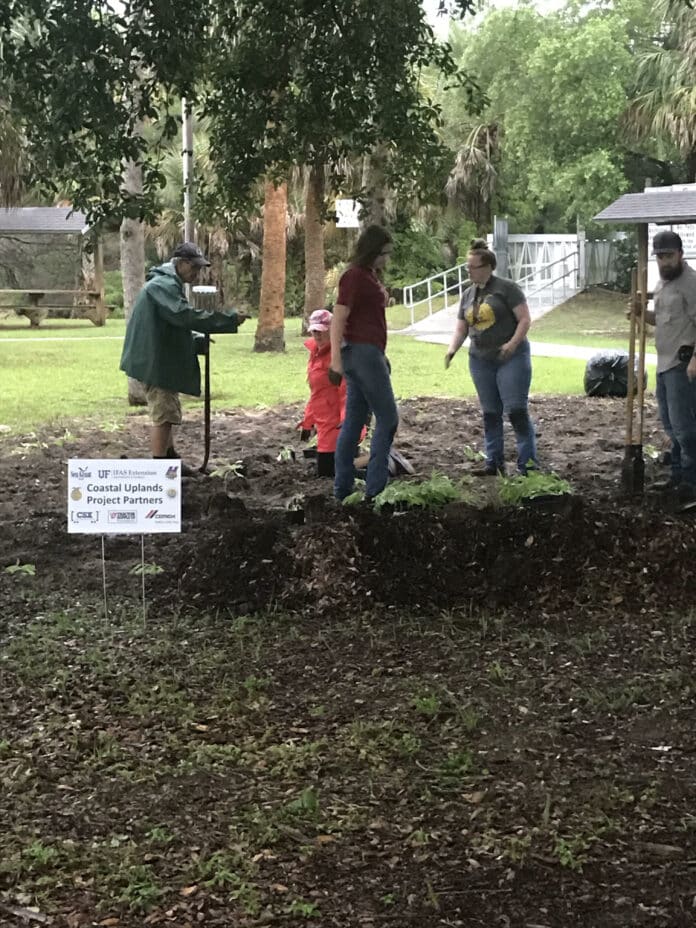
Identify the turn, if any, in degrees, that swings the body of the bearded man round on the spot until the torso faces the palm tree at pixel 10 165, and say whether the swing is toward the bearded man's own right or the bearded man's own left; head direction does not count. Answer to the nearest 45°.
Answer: approximately 90° to the bearded man's own right

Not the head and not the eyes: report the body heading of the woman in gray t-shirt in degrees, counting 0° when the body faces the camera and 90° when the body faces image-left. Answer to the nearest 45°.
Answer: approximately 45°

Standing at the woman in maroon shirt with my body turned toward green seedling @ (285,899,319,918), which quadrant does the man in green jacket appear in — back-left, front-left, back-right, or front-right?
back-right

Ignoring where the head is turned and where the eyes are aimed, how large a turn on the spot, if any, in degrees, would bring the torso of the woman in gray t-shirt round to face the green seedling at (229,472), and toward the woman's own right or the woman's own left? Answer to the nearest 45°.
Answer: approximately 45° to the woman's own right

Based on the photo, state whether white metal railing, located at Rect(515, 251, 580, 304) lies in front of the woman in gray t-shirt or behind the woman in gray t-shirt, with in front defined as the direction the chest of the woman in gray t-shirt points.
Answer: behind

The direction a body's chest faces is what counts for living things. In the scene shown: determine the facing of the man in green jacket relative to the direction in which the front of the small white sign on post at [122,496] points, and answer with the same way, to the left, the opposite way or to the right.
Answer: to the left

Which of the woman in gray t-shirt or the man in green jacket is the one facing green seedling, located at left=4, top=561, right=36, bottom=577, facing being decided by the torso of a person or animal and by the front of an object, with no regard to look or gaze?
the woman in gray t-shirt

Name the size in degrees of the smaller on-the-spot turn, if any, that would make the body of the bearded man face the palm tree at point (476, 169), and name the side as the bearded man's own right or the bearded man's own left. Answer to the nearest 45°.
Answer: approximately 135° to the bearded man's own right

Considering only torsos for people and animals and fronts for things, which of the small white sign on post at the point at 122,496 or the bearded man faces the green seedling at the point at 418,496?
the bearded man

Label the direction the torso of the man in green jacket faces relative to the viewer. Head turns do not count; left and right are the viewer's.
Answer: facing to the right of the viewer

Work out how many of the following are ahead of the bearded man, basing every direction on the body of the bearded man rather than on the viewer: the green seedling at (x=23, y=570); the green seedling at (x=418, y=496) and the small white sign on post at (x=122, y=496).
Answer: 3

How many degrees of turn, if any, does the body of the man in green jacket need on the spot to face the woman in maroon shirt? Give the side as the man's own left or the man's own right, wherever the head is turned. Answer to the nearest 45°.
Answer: approximately 45° to the man's own right
